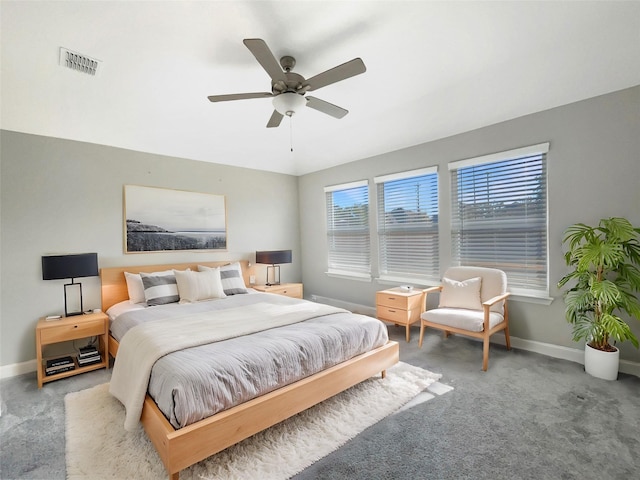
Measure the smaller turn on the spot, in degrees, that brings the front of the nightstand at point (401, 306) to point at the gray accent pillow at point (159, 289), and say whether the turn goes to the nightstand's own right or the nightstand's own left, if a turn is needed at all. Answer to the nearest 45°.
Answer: approximately 45° to the nightstand's own right

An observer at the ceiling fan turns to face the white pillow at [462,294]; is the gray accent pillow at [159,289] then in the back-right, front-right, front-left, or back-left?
back-left

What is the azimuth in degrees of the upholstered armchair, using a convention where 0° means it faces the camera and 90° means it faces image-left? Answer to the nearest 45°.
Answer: approximately 45°

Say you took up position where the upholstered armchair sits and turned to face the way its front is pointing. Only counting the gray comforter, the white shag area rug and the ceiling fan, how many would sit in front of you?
3

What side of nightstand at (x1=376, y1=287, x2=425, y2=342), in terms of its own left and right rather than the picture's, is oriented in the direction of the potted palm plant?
left

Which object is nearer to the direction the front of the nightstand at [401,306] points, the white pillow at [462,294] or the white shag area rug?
the white shag area rug

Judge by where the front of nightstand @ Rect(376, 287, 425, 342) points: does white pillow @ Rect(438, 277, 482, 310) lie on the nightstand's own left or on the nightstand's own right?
on the nightstand's own left

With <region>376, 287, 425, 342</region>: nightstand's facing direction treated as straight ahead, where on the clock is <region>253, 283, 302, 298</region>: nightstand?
<region>253, 283, 302, 298</region>: nightstand is roughly at 2 o'clock from <region>376, 287, 425, 342</region>: nightstand.

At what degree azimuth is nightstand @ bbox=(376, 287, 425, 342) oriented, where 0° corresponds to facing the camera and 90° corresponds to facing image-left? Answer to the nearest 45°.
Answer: approximately 45°
